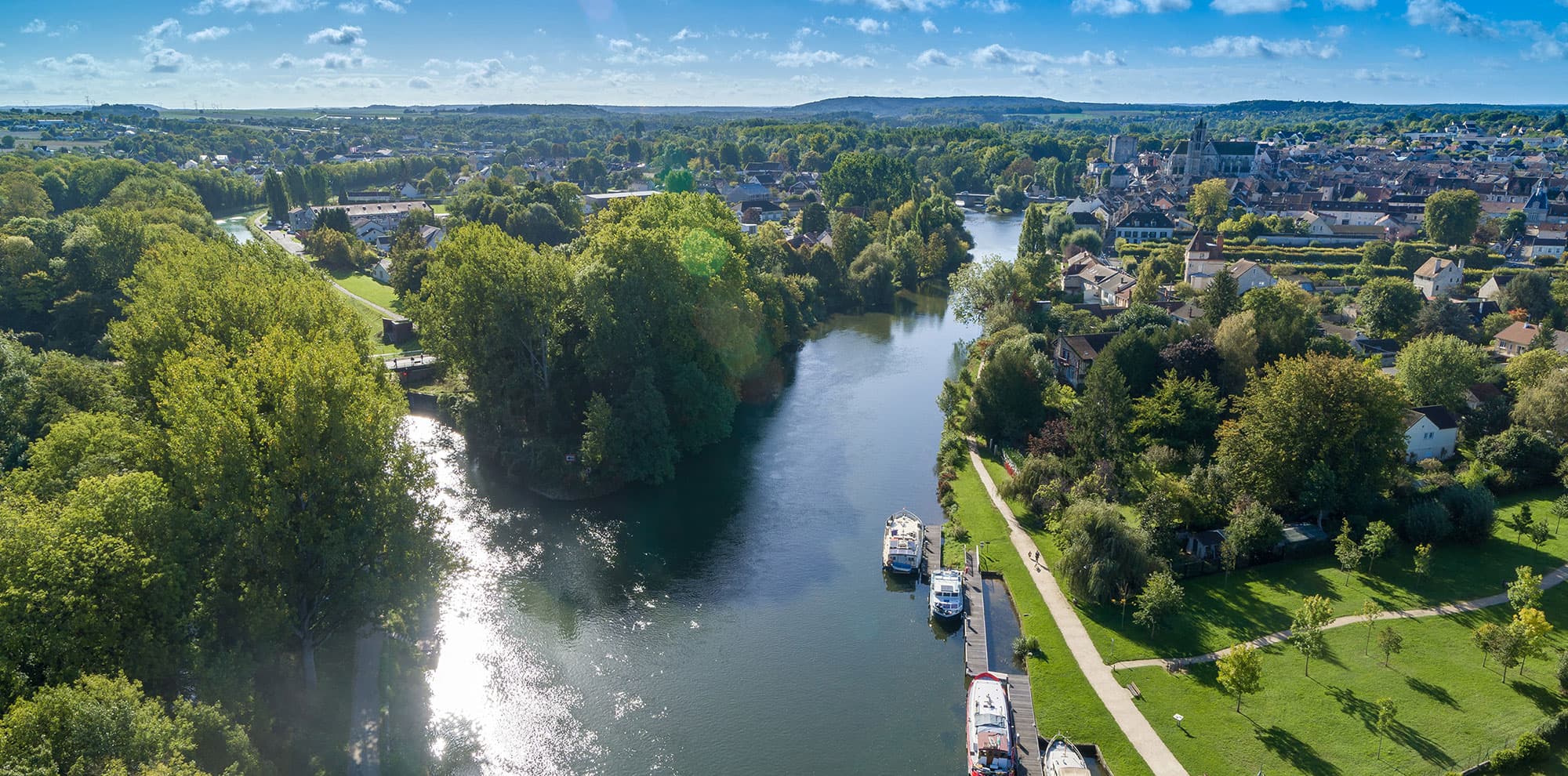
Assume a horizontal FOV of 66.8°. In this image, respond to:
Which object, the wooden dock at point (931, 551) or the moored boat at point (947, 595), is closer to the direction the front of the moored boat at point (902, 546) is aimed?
the wooden dock

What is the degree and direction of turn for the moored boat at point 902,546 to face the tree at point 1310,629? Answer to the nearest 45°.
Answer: approximately 135° to its right

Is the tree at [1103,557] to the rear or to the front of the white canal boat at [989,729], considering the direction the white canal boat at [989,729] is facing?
to the front

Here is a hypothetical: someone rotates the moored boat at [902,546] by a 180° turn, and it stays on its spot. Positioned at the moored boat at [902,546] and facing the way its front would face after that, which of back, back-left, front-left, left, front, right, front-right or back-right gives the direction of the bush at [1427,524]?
left

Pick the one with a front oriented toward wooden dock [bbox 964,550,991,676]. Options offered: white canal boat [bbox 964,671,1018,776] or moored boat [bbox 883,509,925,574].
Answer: the white canal boat

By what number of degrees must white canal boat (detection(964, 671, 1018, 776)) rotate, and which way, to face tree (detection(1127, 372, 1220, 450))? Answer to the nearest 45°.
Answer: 0° — it already faces it

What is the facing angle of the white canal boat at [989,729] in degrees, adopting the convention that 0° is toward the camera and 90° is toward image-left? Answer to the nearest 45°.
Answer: approximately 180°

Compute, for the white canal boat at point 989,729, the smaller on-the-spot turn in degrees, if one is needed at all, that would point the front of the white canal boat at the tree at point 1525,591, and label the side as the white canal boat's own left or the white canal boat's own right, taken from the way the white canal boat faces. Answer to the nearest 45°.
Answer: approximately 45° to the white canal boat's own right

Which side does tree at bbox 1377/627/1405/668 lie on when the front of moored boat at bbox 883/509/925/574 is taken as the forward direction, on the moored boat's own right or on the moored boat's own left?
on the moored boat's own right

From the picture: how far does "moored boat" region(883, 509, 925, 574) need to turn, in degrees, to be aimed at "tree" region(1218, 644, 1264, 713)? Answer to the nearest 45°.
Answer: approximately 135° to its right

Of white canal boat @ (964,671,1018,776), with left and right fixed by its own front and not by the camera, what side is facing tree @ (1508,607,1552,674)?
right

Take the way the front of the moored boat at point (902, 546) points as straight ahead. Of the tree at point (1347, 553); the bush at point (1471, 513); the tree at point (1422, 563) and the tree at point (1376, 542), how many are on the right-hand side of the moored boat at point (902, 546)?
4

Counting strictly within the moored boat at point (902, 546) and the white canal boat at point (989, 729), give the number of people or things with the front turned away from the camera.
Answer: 2

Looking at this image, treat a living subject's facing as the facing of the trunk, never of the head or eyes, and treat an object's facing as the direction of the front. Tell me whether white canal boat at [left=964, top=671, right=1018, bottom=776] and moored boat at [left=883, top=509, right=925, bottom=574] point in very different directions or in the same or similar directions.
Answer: same or similar directions

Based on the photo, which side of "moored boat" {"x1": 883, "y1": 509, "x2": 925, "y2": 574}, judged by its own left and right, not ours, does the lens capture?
back
